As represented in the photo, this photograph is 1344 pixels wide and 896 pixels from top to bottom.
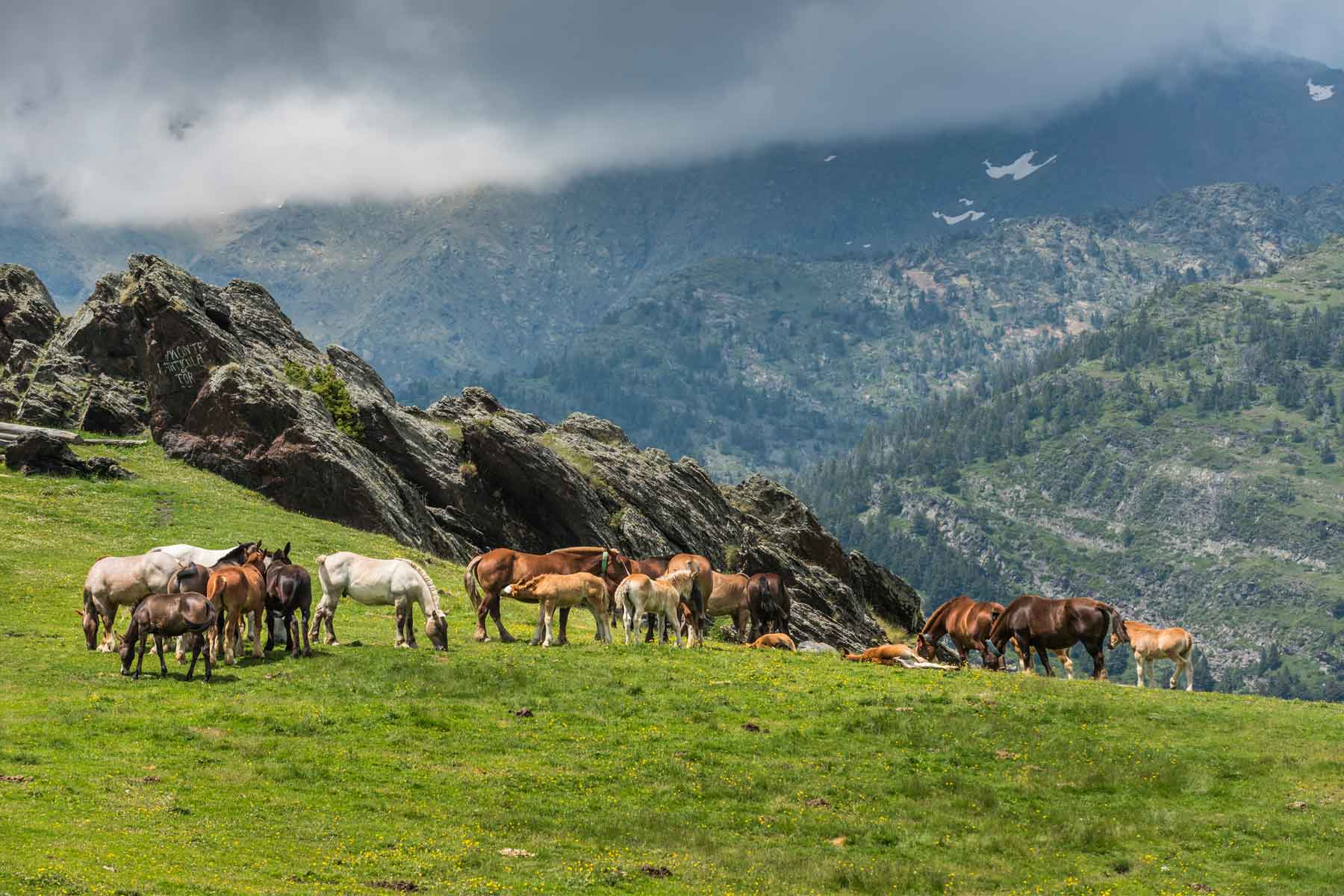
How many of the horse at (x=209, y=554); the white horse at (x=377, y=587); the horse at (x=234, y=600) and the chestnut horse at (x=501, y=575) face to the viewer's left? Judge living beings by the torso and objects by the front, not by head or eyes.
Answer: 0

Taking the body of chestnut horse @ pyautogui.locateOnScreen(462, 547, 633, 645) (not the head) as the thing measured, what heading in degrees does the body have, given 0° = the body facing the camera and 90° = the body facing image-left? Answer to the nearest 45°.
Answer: approximately 270°

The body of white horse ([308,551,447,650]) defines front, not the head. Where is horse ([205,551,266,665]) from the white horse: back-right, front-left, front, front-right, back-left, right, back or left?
back-right

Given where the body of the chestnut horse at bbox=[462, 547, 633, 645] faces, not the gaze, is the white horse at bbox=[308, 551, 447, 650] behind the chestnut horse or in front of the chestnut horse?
behind

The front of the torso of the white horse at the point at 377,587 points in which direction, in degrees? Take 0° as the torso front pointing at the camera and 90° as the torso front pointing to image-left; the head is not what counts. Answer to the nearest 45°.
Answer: approximately 270°

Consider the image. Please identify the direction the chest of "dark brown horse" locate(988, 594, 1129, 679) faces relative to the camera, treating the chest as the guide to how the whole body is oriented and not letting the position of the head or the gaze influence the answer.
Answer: to the viewer's left

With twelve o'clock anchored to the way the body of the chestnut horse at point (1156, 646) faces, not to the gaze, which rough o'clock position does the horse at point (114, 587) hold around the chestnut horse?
The horse is roughly at 11 o'clock from the chestnut horse.

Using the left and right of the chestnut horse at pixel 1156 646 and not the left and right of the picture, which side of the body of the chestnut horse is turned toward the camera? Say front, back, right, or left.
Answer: left

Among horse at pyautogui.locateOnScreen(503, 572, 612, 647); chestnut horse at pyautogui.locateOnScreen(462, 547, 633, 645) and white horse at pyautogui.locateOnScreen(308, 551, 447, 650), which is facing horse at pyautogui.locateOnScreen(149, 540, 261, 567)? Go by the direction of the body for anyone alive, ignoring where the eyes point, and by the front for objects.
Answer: horse at pyautogui.locateOnScreen(503, 572, 612, 647)

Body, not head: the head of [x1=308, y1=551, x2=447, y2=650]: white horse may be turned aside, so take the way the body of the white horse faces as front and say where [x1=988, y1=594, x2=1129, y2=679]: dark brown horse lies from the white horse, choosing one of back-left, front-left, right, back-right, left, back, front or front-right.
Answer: front

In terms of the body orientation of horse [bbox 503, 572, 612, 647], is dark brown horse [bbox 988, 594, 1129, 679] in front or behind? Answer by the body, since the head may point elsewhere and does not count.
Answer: behind

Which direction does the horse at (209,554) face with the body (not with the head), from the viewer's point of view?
to the viewer's right

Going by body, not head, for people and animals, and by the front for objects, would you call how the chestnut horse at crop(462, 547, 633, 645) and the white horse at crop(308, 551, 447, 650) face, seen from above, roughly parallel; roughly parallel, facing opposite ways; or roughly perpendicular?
roughly parallel

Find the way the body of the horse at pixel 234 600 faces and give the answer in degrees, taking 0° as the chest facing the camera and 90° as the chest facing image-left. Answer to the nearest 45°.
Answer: approximately 225°

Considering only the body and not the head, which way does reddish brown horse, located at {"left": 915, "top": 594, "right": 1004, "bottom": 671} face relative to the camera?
to the viewer's left
